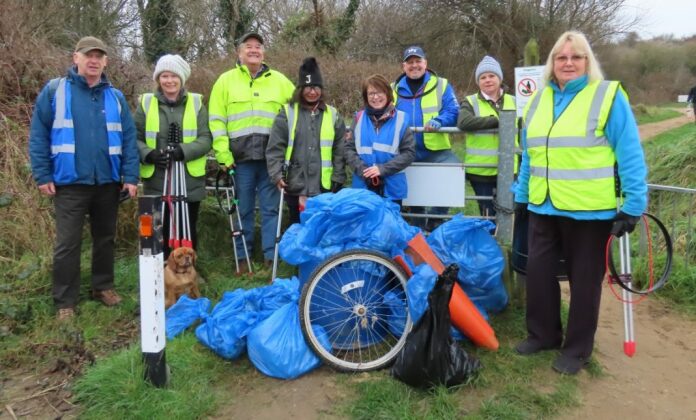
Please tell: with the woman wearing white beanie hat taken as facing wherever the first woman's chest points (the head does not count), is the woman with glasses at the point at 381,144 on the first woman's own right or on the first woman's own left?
on the first woman's own left

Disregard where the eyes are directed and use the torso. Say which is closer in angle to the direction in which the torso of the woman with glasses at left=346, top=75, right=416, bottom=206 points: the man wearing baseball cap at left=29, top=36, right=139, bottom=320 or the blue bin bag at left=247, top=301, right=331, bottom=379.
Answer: the blue bin bag

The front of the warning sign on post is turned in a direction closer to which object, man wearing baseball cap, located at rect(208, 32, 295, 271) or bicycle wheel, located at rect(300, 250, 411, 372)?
the bicycle wheel

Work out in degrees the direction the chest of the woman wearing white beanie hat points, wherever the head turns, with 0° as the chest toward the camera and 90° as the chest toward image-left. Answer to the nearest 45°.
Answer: approximately 0°

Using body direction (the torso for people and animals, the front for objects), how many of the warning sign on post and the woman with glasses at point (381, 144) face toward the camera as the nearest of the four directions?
2

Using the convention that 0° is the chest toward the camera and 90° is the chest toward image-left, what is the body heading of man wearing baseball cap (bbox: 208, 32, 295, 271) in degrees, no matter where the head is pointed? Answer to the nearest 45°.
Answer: approximately 0°
